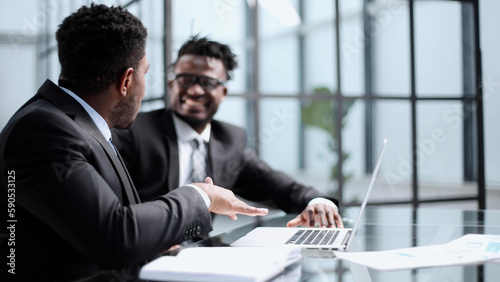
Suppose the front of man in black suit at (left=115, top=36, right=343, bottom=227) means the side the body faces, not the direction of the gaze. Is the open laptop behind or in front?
in front

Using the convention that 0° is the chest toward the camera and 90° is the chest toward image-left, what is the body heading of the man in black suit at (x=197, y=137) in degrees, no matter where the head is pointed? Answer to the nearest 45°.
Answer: approximately 0°

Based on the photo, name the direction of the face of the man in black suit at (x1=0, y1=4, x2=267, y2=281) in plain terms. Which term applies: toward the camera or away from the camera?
away from the camera

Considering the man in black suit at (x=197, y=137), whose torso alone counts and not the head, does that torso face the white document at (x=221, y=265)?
yes

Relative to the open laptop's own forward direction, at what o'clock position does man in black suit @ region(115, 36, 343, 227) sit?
The man in black suit is roughly at 2 o'clock from the open laptop.

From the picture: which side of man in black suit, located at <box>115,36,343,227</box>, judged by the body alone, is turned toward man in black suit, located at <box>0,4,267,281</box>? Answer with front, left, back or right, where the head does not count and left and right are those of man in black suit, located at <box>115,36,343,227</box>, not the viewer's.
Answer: front

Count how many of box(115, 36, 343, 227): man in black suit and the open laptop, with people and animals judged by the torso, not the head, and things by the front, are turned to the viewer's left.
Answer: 1

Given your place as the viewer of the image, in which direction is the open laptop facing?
facing to the left of the viewer
